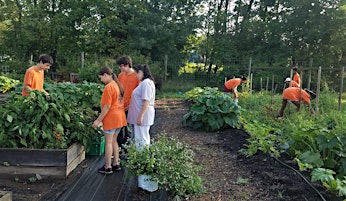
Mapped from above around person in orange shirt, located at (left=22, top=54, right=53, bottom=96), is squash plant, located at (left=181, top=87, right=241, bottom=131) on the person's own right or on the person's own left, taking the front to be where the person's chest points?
on the person's own left

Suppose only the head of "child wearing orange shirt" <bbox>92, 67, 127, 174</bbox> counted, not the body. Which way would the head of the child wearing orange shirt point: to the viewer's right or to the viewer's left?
to the viewer's left

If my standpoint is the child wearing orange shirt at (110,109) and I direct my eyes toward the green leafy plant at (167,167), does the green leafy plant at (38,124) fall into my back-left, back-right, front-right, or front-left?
back-right
